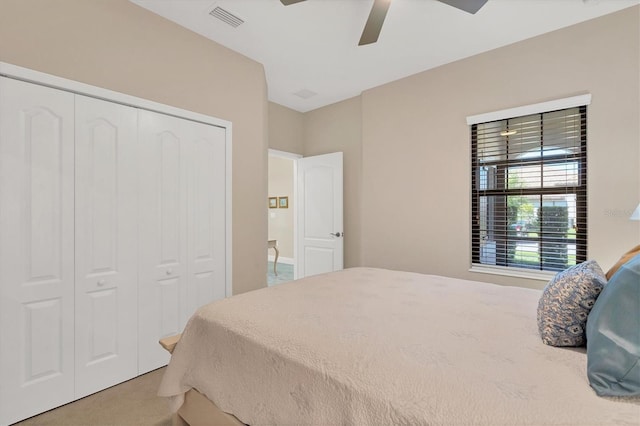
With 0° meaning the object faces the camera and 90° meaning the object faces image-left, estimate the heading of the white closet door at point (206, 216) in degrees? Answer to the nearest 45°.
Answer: approximately 315°

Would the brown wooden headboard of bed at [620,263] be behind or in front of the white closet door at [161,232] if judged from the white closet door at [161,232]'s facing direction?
in front

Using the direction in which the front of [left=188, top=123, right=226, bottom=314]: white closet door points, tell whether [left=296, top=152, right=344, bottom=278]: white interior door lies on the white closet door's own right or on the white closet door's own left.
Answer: on the white closet door's own left

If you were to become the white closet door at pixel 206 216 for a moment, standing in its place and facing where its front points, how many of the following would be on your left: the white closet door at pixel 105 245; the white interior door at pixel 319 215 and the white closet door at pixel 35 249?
1

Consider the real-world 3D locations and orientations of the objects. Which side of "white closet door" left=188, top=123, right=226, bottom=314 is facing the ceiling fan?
front

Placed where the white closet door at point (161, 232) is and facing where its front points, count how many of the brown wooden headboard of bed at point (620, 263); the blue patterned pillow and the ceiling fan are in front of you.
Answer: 3

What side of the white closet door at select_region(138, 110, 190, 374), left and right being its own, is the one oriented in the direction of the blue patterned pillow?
front

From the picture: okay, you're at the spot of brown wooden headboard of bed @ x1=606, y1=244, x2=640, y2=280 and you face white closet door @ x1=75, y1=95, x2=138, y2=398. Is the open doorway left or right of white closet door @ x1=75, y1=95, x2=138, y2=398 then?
right

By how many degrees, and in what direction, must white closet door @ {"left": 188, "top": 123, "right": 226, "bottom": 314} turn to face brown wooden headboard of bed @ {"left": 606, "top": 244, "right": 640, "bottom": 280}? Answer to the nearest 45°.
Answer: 0° — it already faces it

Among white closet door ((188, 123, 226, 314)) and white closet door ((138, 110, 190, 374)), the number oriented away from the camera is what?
0

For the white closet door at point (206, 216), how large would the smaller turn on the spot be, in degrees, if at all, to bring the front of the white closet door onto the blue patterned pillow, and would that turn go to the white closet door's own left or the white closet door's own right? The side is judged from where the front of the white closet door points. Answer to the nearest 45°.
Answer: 0° — it already faces it

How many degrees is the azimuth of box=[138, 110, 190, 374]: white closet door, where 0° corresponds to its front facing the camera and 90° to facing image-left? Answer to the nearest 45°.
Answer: approximately 315°
